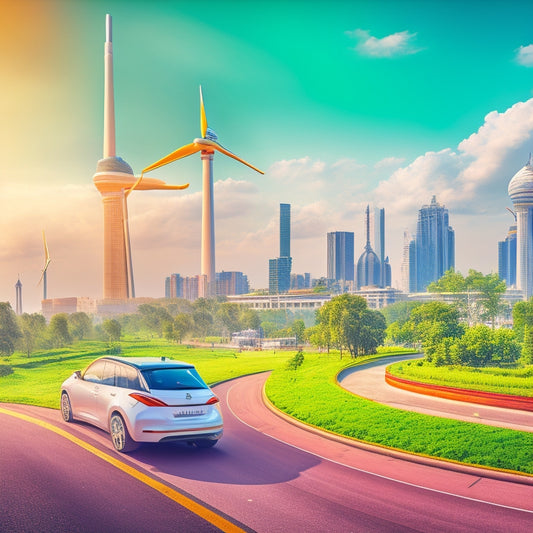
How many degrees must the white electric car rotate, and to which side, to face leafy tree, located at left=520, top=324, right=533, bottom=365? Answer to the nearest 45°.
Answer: approximately 90° to its right

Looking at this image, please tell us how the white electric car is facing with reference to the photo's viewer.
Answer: facing away from the viewer and to the left of the viewer

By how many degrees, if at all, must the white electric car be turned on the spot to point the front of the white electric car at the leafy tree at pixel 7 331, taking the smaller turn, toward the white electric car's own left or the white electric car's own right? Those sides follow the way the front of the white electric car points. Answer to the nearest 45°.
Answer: approximately 45° to the white electric car's own right

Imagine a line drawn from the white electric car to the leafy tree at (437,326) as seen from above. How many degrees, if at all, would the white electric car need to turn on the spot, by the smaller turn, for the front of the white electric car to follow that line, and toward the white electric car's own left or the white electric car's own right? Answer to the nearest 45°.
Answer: approximately 90° to the white electric car's own right

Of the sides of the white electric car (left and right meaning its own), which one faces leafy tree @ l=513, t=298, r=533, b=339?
right
